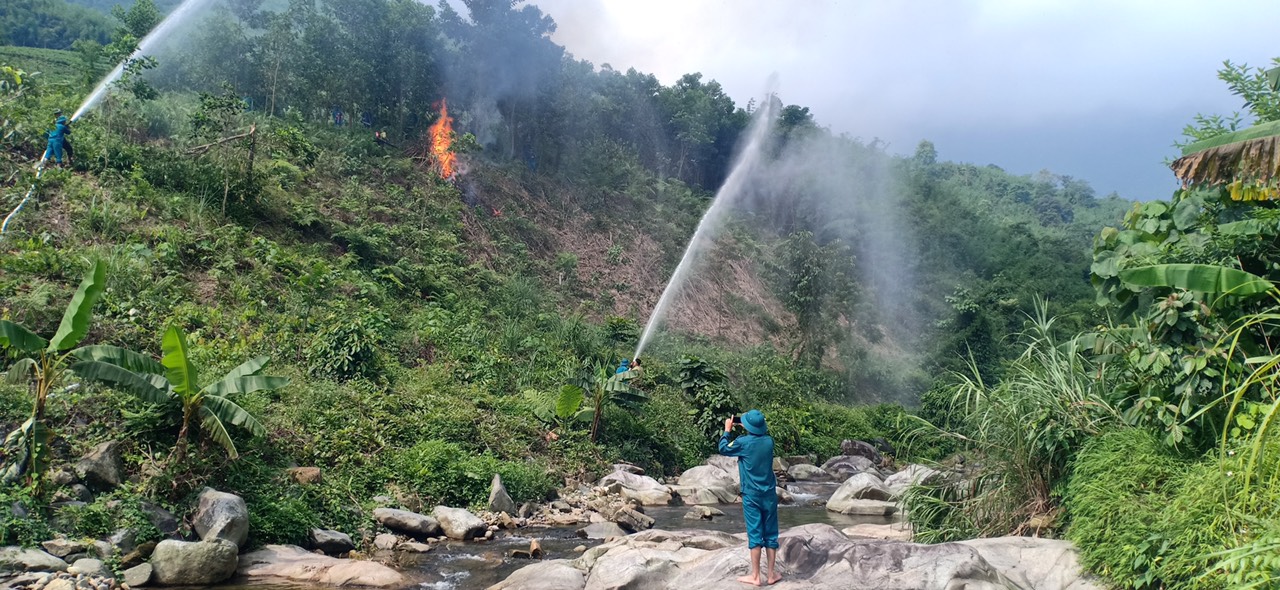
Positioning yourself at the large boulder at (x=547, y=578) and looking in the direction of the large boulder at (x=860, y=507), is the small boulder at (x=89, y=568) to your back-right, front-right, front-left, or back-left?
back-left

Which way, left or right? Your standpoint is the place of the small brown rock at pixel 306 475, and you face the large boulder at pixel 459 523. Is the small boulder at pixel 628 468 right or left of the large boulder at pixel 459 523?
left

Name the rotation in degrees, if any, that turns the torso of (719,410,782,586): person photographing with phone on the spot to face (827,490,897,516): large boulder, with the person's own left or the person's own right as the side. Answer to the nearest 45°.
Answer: approximately 45° to the person's own right

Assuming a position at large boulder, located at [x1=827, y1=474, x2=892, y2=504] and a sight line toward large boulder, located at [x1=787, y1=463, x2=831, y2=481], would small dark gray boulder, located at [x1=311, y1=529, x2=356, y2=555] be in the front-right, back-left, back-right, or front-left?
back-left

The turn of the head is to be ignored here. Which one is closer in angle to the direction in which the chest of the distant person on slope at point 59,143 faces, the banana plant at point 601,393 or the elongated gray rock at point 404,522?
the banana plant

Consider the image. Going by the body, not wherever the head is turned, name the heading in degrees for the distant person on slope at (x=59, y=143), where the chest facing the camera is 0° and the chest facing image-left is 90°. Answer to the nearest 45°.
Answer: approximately 225°

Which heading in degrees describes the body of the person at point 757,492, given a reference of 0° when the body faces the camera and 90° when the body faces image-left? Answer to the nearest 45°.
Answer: approximately 135°
